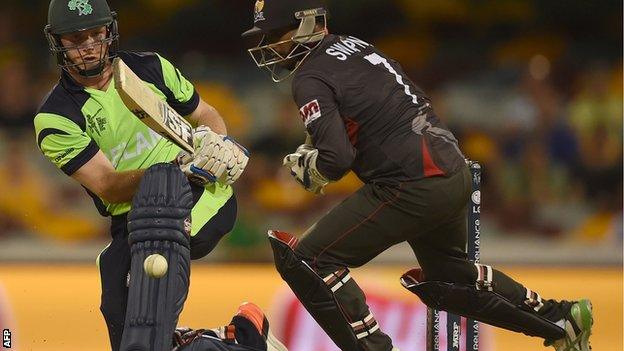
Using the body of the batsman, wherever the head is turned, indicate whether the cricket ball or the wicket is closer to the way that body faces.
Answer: the cricket ball

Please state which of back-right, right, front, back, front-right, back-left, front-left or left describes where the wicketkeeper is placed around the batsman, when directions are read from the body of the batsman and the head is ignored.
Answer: left

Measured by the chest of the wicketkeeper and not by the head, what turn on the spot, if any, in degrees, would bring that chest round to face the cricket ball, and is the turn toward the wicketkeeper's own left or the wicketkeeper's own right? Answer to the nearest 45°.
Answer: approximately 45° to the wicketkeeper's own left

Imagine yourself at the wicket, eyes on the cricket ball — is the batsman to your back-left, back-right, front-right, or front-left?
front-right

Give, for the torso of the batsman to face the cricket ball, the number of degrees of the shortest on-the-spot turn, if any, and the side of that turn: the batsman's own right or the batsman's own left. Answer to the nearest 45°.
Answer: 0° — they already face it

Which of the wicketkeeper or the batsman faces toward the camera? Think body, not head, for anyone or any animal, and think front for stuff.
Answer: the batsman

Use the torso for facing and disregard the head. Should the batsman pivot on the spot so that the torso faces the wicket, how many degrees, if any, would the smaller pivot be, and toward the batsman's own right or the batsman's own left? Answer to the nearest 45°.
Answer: approximately 90° to the batsman's own left

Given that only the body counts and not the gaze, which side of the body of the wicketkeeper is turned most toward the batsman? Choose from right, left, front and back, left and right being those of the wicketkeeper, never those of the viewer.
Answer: front

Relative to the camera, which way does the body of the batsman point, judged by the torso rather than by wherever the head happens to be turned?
toward the camera

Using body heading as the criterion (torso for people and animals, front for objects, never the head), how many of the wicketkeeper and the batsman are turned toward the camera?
1
